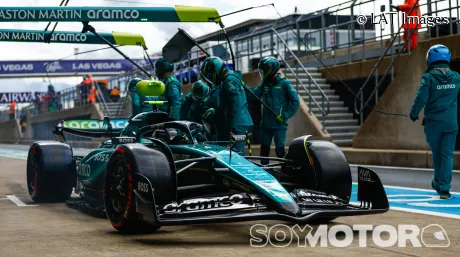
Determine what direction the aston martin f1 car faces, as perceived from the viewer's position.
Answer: facing the viewer and to the right of the viewer

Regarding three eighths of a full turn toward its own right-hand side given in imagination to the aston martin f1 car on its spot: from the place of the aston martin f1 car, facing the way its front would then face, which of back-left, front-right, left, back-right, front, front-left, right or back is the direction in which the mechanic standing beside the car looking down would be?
right
